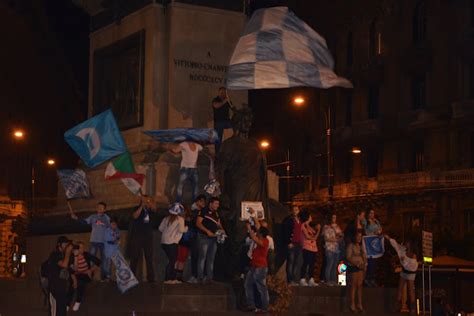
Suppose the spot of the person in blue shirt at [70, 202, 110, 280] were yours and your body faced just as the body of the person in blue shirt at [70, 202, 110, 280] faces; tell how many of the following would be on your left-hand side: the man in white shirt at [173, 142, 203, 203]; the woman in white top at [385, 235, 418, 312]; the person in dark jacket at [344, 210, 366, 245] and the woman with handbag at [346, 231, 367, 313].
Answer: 4

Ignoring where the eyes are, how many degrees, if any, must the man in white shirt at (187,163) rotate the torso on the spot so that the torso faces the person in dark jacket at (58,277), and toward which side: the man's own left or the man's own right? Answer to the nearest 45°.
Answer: approximately 45° to the man's own right

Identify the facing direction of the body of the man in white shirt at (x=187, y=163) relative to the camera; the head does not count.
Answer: toward the camera

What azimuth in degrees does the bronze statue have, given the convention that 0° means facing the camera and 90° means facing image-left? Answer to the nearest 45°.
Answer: approximately 315°

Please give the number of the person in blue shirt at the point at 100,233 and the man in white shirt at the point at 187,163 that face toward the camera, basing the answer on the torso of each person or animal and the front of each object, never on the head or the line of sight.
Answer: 2

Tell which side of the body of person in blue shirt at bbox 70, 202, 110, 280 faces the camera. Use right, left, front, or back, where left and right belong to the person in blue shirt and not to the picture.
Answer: front
